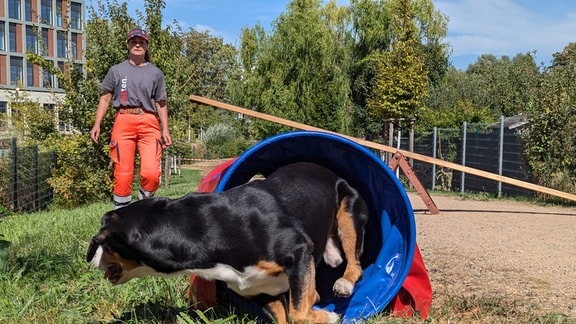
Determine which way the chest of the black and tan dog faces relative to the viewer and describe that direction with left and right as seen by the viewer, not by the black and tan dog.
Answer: facing to the left of the viewer

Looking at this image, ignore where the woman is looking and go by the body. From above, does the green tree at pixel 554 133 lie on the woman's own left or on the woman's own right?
on the woman's own left

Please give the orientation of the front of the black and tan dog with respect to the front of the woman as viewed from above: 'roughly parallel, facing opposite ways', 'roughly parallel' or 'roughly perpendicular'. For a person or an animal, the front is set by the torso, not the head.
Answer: roughly perpendicular

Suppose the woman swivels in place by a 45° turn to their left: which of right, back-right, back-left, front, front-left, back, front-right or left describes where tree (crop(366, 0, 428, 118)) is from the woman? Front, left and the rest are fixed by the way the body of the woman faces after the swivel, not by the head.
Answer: left

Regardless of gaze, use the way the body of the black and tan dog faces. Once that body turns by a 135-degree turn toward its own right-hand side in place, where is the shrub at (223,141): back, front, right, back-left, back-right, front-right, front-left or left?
front-left

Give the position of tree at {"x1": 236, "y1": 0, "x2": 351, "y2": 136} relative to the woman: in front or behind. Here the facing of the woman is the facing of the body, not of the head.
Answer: behind

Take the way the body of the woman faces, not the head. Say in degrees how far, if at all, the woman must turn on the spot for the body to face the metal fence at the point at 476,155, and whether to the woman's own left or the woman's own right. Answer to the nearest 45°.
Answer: approximately 135° to the woman's own left

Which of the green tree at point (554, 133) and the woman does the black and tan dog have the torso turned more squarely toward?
the woman

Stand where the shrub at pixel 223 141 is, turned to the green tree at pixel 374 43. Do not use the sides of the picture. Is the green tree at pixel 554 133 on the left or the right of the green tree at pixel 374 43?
right

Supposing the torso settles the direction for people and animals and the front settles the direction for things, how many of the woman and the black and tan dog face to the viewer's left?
1

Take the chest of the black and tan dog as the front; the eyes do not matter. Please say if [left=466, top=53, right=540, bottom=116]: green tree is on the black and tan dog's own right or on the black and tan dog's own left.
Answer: on the black and tan dog's own right
